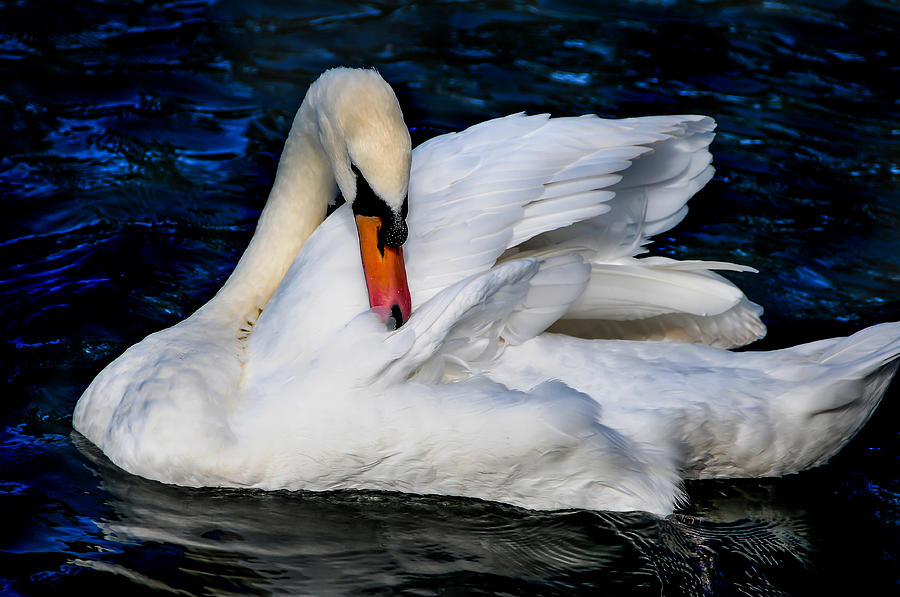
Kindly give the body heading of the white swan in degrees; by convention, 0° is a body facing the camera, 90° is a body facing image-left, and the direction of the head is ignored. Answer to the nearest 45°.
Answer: approximately 90°
